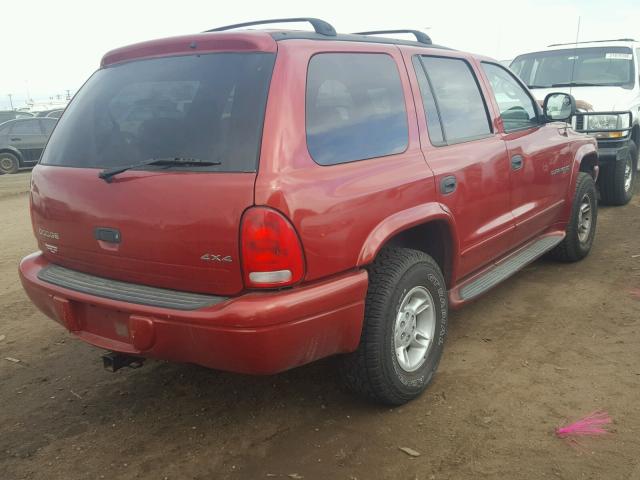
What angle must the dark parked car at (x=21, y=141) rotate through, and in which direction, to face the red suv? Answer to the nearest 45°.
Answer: approximately 90° to its right

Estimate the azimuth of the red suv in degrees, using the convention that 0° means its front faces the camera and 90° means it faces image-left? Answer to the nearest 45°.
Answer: approximately 225°

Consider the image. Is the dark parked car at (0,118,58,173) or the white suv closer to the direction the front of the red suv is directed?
the white suv

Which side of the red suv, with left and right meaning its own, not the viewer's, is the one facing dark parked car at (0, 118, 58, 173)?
left
